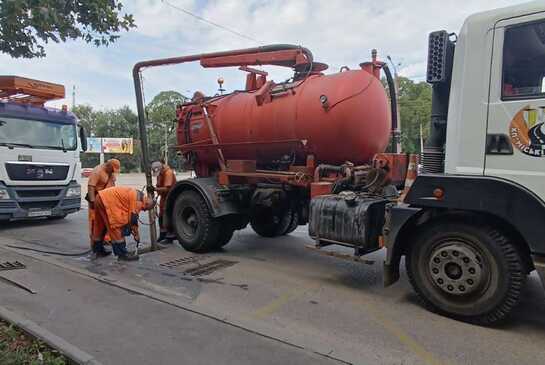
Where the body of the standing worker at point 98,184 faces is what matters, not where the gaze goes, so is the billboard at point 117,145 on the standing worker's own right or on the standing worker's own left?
on the standing worker's own left

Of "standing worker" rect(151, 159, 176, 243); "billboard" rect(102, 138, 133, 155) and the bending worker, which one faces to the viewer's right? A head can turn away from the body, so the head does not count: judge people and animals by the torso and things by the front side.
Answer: the bending worker

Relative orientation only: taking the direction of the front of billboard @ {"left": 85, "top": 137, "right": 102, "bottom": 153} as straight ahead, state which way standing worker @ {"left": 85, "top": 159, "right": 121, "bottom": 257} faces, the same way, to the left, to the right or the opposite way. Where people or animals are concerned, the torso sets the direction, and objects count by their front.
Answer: to the left

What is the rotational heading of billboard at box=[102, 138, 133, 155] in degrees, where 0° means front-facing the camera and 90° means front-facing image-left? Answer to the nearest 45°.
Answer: approximately 0°

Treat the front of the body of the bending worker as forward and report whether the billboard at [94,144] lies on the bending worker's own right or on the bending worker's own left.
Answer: on the bending worker's own left

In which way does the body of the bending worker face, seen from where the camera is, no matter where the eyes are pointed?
to the viewer's right

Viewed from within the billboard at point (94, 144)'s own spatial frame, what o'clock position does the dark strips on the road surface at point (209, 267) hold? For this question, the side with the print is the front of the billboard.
The dark strips on the road surface is roughly at 12 o'clock from the billboard.

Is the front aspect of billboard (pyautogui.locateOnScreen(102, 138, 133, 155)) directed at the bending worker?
yes

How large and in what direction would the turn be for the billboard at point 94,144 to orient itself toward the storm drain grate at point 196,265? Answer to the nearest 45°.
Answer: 0° — it already faces it

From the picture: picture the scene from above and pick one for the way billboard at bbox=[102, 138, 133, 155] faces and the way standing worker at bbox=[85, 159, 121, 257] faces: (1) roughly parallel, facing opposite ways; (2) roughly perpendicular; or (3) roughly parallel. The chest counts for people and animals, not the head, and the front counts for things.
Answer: roughly perpendicular

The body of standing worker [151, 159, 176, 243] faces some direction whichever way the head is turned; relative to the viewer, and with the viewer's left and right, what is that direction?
facing to the left of the viewer

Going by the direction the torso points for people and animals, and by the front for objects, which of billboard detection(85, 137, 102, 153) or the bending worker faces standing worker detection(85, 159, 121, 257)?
the billboard

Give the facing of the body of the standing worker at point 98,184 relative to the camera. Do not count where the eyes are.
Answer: to the viewer's right
